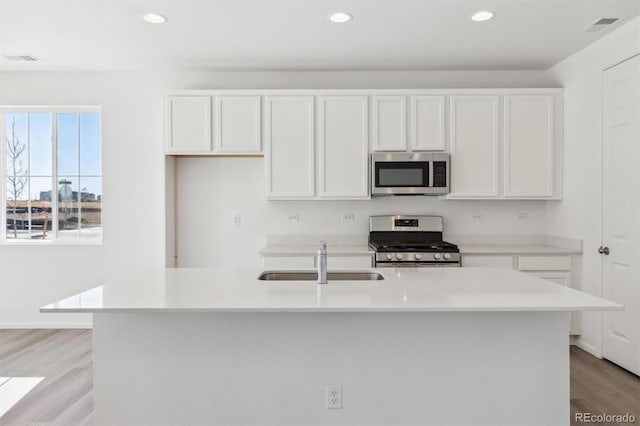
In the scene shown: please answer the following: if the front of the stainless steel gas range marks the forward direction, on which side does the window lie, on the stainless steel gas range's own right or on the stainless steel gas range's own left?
on the stainless steel gas range's own right

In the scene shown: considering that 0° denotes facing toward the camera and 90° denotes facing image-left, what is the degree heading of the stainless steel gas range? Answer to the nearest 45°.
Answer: approximately 0°

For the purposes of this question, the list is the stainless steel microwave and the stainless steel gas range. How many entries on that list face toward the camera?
2

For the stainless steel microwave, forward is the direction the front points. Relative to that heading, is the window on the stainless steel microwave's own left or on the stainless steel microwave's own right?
on the stainless steel microwave's own right

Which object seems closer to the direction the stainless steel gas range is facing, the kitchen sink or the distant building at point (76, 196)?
the kitchen sink

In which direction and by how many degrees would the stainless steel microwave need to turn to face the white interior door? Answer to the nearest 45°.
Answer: approximately 90° to its left

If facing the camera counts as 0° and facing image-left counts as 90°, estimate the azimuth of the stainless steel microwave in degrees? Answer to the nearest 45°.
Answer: approximately 0°

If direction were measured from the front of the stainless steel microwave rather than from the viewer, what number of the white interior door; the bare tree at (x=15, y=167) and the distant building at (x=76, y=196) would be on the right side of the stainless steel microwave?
2

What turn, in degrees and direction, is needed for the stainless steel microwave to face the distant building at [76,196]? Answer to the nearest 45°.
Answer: approximately 90° to its right

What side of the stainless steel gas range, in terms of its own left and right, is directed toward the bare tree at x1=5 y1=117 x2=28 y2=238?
right
